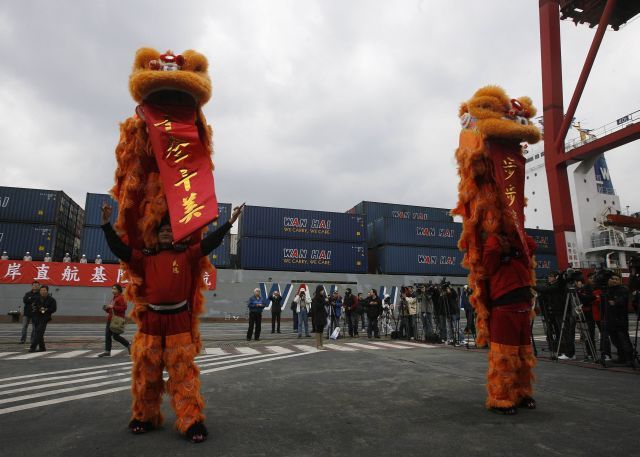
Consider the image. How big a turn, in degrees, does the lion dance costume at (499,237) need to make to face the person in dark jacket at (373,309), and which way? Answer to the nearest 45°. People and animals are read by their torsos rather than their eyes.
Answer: approximately 180°

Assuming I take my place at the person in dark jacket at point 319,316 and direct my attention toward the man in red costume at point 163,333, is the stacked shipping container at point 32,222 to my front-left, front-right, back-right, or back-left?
back-right

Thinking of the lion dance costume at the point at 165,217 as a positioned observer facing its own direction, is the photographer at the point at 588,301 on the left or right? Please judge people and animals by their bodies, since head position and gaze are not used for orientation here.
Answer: on its left

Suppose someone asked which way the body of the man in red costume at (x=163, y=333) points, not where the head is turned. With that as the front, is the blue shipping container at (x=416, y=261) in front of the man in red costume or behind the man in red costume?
behind

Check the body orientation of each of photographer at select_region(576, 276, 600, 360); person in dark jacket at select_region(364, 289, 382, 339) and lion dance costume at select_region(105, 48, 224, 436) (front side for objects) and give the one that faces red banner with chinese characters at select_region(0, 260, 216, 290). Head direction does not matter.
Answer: the photographer

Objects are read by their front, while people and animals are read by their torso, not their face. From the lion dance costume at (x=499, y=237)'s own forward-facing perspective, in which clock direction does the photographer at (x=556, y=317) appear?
The photographer is roughly at 8 o'clock from the lion dance costume.

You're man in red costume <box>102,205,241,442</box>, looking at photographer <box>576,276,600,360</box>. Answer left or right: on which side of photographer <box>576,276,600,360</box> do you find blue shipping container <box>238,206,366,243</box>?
left

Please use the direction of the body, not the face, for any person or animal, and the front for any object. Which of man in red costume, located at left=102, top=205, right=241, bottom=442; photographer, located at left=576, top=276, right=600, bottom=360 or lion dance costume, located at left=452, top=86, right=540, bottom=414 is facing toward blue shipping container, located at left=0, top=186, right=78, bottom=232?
the photographer

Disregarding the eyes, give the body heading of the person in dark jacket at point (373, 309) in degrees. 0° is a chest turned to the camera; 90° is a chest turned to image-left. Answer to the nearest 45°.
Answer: approximately 0°

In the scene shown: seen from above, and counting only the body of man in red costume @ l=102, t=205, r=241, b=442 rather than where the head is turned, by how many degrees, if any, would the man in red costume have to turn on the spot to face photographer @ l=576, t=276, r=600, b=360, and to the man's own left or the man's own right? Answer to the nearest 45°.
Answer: approximately 90° to the man's own left

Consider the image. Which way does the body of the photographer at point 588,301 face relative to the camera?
to the viewer's left
